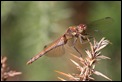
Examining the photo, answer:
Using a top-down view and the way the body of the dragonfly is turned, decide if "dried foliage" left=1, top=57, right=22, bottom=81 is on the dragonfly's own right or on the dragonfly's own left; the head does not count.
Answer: on the dragonfly's own right

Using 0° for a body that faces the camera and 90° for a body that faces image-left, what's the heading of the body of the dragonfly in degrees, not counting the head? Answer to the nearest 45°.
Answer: approximately 270°
